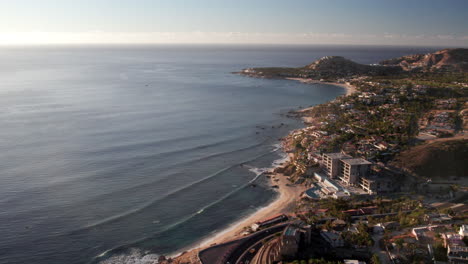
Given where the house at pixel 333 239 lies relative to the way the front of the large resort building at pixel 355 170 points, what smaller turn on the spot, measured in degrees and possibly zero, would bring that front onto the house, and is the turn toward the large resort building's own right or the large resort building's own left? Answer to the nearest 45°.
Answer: approximately 45° to the large resort building's own left

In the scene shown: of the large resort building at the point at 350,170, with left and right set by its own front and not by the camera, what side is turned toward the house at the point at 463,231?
left

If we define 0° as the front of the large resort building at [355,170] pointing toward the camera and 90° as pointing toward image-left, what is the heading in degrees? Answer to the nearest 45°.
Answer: approximately 45°

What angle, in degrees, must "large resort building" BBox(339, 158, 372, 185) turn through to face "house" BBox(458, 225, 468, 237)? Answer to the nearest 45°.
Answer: approximately 90° to its left

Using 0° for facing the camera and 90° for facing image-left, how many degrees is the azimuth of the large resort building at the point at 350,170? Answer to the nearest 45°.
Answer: approximately 45°
